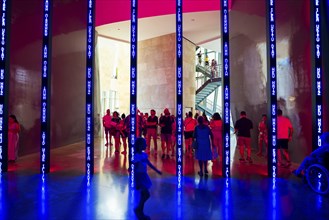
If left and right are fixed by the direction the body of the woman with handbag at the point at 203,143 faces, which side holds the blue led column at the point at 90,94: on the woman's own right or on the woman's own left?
on the woman's own left

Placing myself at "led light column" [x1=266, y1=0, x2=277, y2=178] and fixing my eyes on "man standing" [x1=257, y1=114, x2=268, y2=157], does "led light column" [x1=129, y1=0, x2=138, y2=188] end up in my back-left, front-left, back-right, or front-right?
back-left

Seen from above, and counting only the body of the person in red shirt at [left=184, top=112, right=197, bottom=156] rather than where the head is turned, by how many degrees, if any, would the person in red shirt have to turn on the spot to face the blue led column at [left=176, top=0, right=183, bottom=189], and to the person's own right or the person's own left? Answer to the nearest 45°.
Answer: approximately 180°

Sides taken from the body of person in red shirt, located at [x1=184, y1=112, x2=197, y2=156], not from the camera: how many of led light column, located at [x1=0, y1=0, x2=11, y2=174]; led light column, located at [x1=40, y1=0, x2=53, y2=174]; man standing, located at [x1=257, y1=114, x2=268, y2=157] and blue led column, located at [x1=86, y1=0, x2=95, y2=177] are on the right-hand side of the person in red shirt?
1

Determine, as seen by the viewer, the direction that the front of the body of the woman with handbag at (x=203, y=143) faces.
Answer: away from the camera

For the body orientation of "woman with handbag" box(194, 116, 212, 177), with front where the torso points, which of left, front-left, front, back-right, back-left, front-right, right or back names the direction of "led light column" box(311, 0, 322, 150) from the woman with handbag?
right

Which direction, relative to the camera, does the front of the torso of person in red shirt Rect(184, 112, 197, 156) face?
away from the camera
